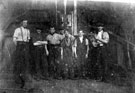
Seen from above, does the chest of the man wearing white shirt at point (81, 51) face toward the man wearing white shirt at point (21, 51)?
no

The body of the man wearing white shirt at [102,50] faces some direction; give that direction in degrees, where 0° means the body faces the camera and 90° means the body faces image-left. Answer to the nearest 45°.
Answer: approximately 45°

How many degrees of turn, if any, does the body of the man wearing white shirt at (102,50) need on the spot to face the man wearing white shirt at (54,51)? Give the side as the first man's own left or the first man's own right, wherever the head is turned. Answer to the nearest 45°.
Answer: approximately 45° to the first man's own right

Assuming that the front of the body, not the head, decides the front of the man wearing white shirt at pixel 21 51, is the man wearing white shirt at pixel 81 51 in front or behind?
in front

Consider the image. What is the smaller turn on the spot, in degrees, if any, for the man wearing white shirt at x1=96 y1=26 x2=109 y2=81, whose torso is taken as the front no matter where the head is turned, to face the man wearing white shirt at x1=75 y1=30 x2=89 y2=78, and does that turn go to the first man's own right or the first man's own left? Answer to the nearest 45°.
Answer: approximately 45° to the first man's own right

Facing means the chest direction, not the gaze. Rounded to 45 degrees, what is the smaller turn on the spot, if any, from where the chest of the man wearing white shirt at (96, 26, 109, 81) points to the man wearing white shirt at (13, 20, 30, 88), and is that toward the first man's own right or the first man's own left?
approximately 45° to the first man's own right

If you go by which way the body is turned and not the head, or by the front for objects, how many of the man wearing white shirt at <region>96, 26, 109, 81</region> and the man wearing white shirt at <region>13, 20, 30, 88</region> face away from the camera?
0

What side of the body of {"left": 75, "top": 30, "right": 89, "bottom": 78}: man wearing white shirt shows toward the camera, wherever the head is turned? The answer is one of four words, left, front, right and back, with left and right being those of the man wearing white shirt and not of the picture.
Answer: front

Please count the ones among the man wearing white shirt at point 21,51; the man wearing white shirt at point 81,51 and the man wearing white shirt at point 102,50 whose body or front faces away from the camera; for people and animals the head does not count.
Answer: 0

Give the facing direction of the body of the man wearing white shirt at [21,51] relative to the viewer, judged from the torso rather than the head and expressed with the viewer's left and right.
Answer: facing the viewer and to the right of the viewer

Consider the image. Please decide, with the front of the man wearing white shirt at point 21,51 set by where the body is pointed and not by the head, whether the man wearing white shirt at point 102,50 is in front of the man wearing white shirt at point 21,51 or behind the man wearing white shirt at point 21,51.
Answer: in front

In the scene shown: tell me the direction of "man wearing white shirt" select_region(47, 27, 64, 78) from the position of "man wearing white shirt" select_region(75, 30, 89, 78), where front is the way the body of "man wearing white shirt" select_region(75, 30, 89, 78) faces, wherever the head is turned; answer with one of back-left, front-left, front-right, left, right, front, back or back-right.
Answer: right

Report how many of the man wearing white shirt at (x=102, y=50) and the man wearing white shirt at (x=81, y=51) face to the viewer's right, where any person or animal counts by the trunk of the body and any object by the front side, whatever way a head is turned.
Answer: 0

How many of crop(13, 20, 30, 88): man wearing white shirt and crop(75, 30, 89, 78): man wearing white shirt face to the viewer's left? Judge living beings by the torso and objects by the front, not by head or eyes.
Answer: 0
